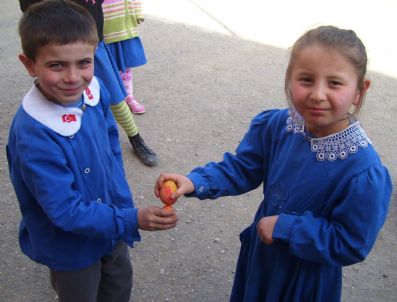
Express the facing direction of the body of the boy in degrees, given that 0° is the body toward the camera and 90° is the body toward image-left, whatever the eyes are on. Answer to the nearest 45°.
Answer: approximately 315°

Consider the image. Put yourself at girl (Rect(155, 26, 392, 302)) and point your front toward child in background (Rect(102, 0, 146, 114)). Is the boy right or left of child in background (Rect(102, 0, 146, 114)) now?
left

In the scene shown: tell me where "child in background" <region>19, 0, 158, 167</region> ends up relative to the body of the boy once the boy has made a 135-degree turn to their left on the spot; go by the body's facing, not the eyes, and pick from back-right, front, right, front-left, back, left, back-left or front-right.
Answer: front

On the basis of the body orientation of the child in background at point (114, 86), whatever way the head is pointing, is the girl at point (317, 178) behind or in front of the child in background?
in front

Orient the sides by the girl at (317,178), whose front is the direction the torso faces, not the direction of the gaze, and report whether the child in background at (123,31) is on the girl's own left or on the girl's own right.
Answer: on the girl's own right

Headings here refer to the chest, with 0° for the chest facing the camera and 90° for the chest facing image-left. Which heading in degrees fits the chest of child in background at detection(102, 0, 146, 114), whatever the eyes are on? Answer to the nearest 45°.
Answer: approximately 315°
